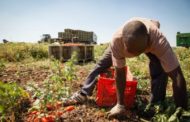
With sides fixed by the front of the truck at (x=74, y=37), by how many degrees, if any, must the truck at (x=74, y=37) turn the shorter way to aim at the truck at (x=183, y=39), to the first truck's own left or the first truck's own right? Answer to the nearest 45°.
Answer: approximately 180°

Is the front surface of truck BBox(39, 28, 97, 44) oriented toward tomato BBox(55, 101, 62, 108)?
no

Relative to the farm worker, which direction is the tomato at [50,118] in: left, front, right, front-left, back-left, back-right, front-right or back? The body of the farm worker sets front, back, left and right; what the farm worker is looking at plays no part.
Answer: right

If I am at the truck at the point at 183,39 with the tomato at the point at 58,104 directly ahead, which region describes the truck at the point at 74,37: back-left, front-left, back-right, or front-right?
front-right

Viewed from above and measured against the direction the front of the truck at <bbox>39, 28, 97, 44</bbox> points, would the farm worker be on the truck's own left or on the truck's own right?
on the truck's own left

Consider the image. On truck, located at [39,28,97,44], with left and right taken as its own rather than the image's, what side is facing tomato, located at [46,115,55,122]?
left

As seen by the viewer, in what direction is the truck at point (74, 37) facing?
to the viewer's left

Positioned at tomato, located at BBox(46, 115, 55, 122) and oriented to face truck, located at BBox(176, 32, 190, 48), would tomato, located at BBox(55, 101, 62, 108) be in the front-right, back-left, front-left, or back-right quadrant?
front-left

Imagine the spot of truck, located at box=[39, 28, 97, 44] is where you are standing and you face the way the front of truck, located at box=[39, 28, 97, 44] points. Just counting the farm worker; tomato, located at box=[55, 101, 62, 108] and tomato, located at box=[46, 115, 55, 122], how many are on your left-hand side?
3
